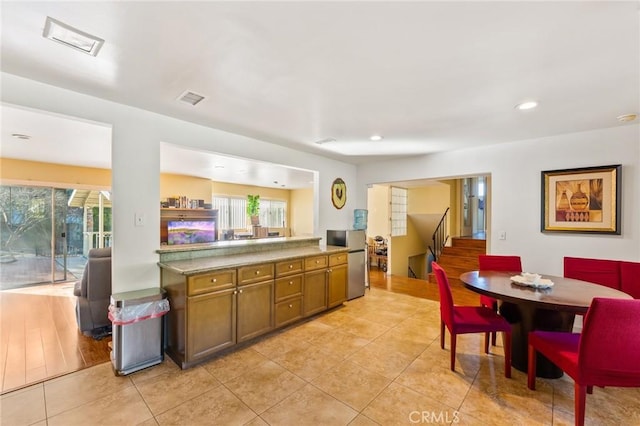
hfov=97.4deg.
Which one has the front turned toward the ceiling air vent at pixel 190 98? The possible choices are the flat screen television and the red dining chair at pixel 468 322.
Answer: the flat screen television

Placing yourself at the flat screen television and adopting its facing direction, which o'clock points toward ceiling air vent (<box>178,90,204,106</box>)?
The ceiling air vent is roughly at 12 o'clock from the flat screen television.

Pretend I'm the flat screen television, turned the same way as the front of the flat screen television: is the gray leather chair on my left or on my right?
on my right

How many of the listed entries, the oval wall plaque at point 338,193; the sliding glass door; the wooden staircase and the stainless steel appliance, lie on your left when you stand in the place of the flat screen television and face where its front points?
3

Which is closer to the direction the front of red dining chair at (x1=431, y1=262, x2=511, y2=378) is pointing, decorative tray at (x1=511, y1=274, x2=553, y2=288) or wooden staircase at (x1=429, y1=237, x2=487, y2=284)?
the decorative tray

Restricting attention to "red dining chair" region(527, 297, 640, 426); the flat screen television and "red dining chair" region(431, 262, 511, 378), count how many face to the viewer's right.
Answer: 1

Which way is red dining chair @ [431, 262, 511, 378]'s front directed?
to the viewer's right

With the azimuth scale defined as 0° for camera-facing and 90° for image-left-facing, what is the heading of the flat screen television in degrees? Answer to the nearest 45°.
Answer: approximately 0°

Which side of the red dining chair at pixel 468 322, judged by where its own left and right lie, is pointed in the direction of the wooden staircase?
left

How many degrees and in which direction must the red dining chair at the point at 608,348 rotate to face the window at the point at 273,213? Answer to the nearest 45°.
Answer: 0° — it already faces it

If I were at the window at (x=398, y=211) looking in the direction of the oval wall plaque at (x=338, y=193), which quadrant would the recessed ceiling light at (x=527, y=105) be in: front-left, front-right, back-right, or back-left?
front-left

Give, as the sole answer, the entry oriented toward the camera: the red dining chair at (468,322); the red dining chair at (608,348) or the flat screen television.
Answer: the flat screen television

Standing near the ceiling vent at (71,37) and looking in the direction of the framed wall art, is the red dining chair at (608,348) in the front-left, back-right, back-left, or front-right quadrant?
front-right

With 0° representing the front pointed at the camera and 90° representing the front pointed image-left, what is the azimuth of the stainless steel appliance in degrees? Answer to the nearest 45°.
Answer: approximately 315°

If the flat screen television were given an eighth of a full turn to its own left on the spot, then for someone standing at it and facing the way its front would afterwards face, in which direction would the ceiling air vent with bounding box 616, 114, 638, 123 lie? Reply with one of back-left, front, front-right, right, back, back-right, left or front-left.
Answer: front

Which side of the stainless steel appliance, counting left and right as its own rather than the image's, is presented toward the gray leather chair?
right
